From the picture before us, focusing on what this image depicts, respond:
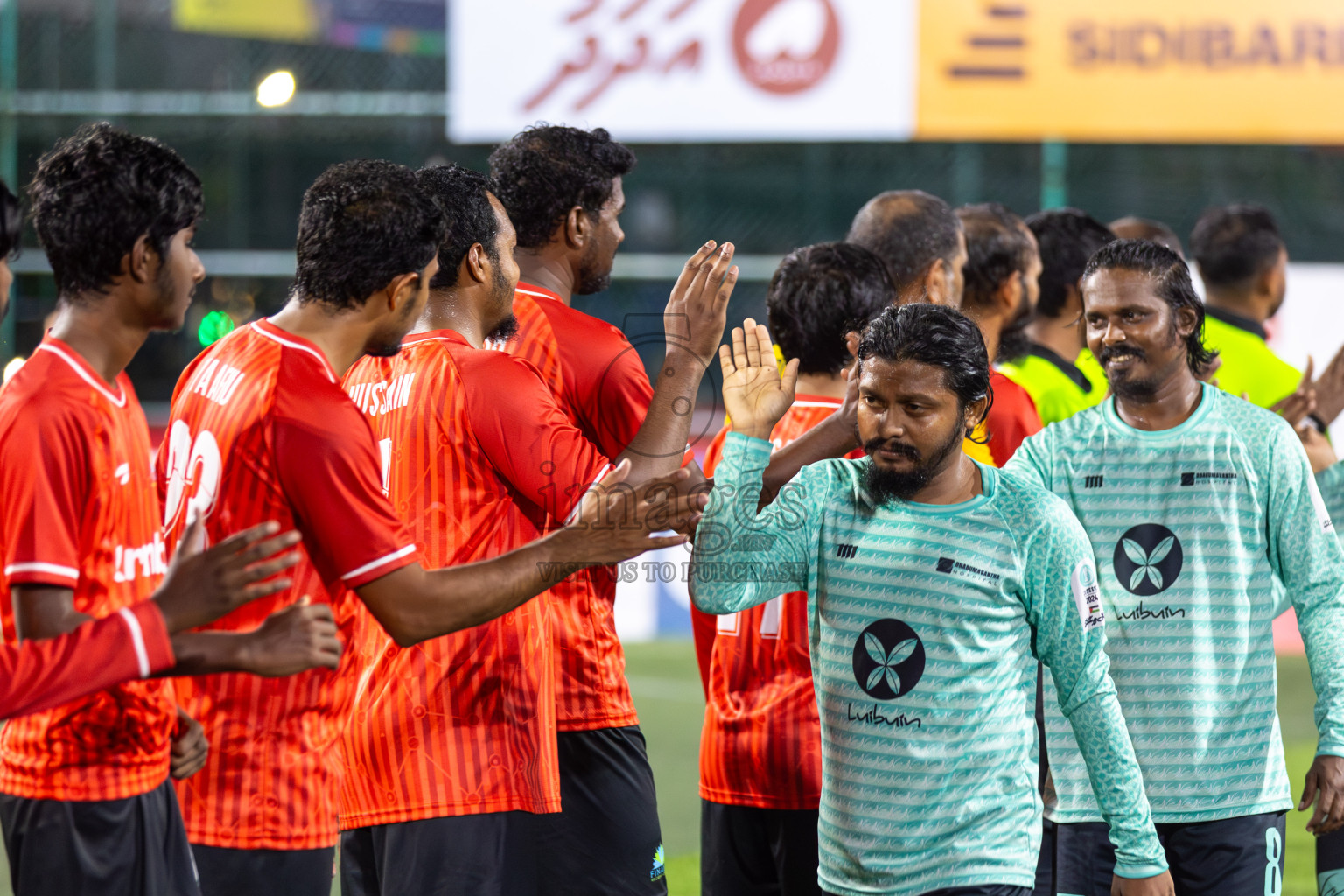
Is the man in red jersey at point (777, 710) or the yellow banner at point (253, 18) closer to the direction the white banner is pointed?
the man in red jersey

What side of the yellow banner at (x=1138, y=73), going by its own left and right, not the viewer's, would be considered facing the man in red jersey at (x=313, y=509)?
front

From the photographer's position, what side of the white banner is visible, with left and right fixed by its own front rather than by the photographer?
front

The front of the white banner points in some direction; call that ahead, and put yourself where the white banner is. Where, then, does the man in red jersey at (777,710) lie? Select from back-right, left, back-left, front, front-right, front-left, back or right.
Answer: front

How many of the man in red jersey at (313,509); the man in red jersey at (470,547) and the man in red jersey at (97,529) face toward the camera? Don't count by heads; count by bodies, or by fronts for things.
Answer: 0

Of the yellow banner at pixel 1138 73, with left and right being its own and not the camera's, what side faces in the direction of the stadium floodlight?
right

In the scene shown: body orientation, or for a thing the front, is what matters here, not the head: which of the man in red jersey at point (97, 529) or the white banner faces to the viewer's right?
the man in red jersey

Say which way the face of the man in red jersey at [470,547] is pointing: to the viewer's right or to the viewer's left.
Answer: to the viewer's right

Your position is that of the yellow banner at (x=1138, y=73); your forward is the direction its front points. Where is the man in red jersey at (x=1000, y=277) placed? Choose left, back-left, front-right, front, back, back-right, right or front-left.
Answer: front

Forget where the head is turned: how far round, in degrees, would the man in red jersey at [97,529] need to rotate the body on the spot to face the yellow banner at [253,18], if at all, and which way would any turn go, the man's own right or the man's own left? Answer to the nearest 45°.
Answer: approximately 90° to the man's own left

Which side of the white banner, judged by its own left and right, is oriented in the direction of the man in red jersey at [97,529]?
front

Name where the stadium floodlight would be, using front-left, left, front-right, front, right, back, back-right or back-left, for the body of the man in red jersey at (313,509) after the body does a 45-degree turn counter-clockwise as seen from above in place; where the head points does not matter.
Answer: front

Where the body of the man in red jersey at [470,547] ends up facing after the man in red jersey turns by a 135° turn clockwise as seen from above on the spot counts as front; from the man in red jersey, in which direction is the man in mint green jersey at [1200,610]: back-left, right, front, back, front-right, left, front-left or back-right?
left

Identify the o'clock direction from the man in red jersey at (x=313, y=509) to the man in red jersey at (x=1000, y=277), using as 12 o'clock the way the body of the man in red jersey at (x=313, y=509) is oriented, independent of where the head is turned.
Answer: the man in red jersey at (x=1000, y=277) is roughly at 12 o'clock from the man in red jersey at (x=313, y=509).

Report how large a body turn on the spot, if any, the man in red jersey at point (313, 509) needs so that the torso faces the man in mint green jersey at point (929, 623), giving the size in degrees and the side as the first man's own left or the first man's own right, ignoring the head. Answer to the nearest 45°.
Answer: approximately 45° to the first man's own right

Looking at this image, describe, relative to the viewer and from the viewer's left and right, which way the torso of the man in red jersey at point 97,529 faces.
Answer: facing to the right of the viewer

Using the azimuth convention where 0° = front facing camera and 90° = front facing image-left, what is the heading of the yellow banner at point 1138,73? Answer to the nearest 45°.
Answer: approximately 0°

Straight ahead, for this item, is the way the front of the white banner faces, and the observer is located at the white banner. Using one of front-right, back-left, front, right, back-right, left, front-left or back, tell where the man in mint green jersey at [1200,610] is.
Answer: front

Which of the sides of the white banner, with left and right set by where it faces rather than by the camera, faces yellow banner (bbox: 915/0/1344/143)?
left

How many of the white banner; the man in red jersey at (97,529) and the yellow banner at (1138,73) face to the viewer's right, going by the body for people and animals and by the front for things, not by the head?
1
